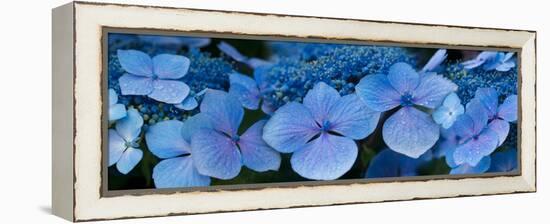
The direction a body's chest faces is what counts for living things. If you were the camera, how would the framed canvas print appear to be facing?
facing the viewer and to the right of the viewer
